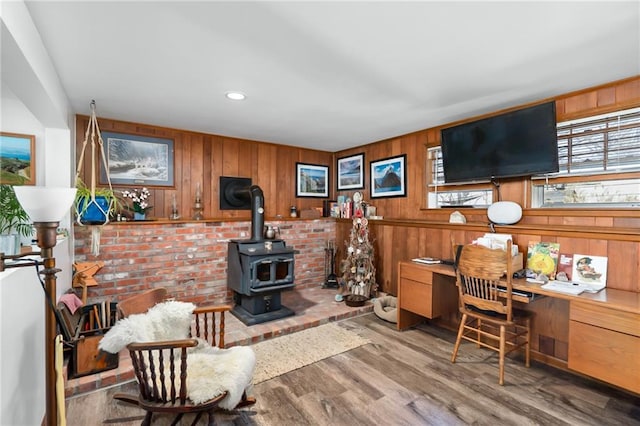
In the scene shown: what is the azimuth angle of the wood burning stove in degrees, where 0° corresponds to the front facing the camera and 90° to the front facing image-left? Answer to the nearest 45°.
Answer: approximately 315°

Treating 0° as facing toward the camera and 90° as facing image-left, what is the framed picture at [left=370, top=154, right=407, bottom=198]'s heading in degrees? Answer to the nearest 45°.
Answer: approximately 45°

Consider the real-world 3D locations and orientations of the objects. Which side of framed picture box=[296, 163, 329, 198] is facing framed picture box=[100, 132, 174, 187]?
right

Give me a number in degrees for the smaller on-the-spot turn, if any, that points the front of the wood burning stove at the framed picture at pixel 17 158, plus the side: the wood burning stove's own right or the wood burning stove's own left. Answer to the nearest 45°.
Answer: approximately 135° to the wood burning stove's own right

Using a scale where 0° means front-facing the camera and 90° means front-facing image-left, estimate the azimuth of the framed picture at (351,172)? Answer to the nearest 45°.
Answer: approximately 45°
